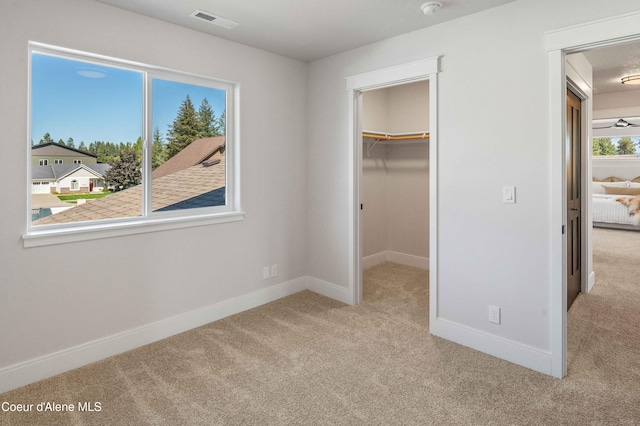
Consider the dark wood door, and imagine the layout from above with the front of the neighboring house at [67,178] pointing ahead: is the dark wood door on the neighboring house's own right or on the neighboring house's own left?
on the neighboring house's own left

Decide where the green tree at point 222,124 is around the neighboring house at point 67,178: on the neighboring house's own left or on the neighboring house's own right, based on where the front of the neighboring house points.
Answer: on the neighboring house's own left

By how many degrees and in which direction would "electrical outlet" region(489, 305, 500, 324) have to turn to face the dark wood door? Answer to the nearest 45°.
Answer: approximately 180°

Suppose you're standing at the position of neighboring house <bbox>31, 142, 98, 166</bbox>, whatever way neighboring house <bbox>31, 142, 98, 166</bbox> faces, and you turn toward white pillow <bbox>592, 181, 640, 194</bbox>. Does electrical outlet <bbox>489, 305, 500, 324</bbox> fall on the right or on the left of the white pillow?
right

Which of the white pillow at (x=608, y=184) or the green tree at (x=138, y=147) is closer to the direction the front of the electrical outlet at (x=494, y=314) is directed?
the green tree

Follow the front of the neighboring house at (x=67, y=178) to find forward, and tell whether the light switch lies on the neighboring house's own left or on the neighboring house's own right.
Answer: on the neighboring house's own left

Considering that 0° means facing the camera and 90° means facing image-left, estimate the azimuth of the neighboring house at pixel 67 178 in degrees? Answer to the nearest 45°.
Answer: approximately 0°

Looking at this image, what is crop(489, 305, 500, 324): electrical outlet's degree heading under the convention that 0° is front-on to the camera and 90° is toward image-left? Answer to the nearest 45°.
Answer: approximately 45°
